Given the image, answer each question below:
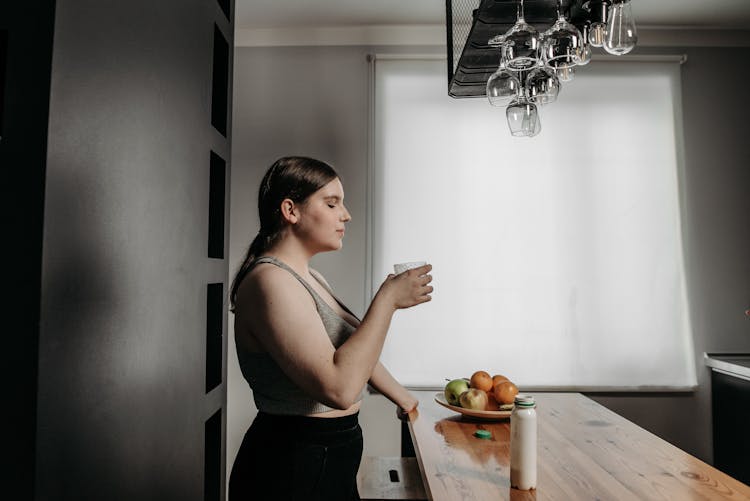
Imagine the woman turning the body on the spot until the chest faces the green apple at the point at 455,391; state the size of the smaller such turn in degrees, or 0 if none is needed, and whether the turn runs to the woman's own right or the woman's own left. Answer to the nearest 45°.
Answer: approximately 45° to the woman's own left

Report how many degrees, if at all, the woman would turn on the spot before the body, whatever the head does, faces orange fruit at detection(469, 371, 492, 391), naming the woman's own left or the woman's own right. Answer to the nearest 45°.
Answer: approximately 45° to the woman's own left

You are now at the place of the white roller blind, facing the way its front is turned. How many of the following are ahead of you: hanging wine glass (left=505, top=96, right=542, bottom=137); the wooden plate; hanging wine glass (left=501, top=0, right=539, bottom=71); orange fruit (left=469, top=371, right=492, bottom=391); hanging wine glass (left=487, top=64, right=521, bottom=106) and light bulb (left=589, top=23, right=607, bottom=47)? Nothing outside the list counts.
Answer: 6

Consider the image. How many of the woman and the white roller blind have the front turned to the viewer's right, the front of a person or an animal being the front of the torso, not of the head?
1

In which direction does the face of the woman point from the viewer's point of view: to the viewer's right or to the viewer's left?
to the viewer's right

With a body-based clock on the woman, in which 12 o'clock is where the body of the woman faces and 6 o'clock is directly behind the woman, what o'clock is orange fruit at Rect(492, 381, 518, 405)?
The orange fruit is roughly at 11 o'clock from the woman.

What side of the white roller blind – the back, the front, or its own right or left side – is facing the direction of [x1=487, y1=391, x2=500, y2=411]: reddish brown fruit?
front

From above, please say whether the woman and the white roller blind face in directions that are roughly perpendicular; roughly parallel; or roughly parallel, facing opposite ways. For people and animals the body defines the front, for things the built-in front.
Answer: roughly perpendicular

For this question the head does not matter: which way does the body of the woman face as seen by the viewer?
to the viewer's right

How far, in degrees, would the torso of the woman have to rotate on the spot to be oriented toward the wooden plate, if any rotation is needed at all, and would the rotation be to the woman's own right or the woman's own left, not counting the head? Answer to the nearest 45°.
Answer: approximately 45° to the woman's own left

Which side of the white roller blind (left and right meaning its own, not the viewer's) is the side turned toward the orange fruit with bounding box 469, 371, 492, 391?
front

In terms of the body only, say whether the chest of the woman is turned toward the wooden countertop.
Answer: yes
